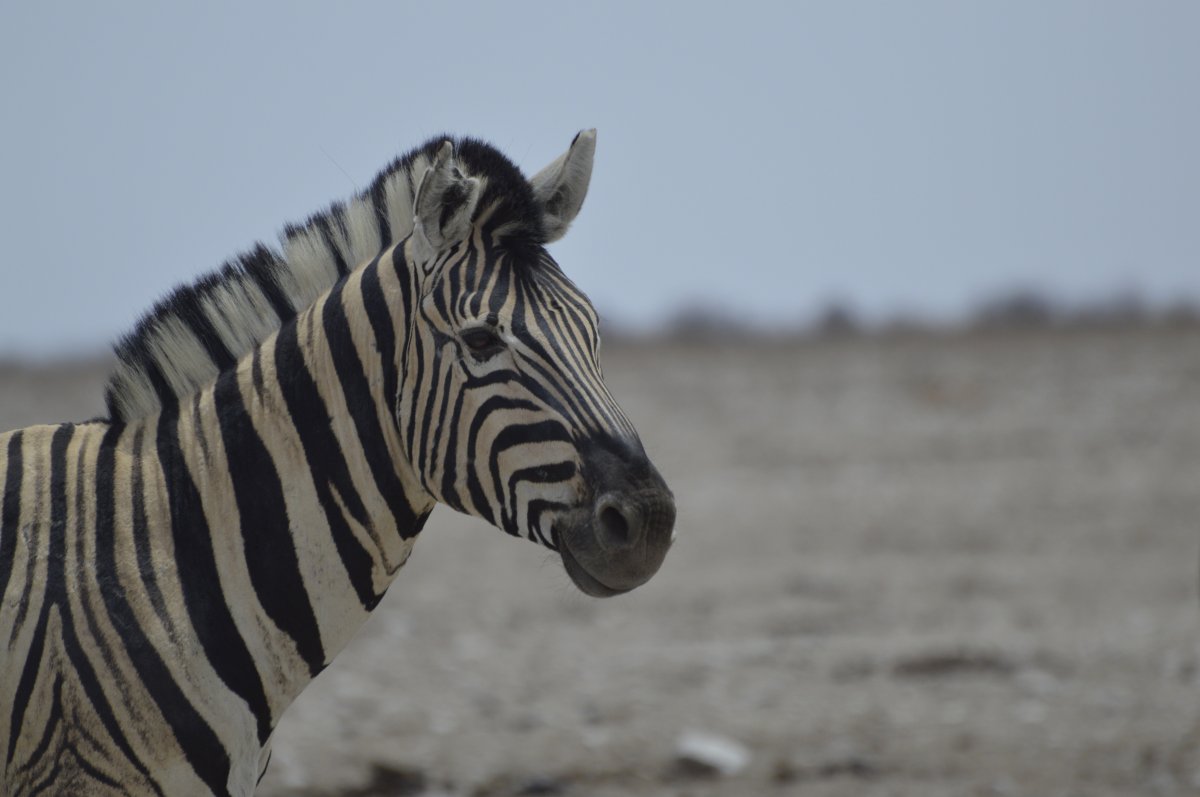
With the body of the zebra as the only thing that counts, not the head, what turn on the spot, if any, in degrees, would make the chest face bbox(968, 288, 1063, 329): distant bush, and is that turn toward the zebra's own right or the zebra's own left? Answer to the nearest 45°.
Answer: approximately 45° to the zebra's own left

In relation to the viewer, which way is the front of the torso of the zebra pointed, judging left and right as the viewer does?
facing to the right of the viewer
